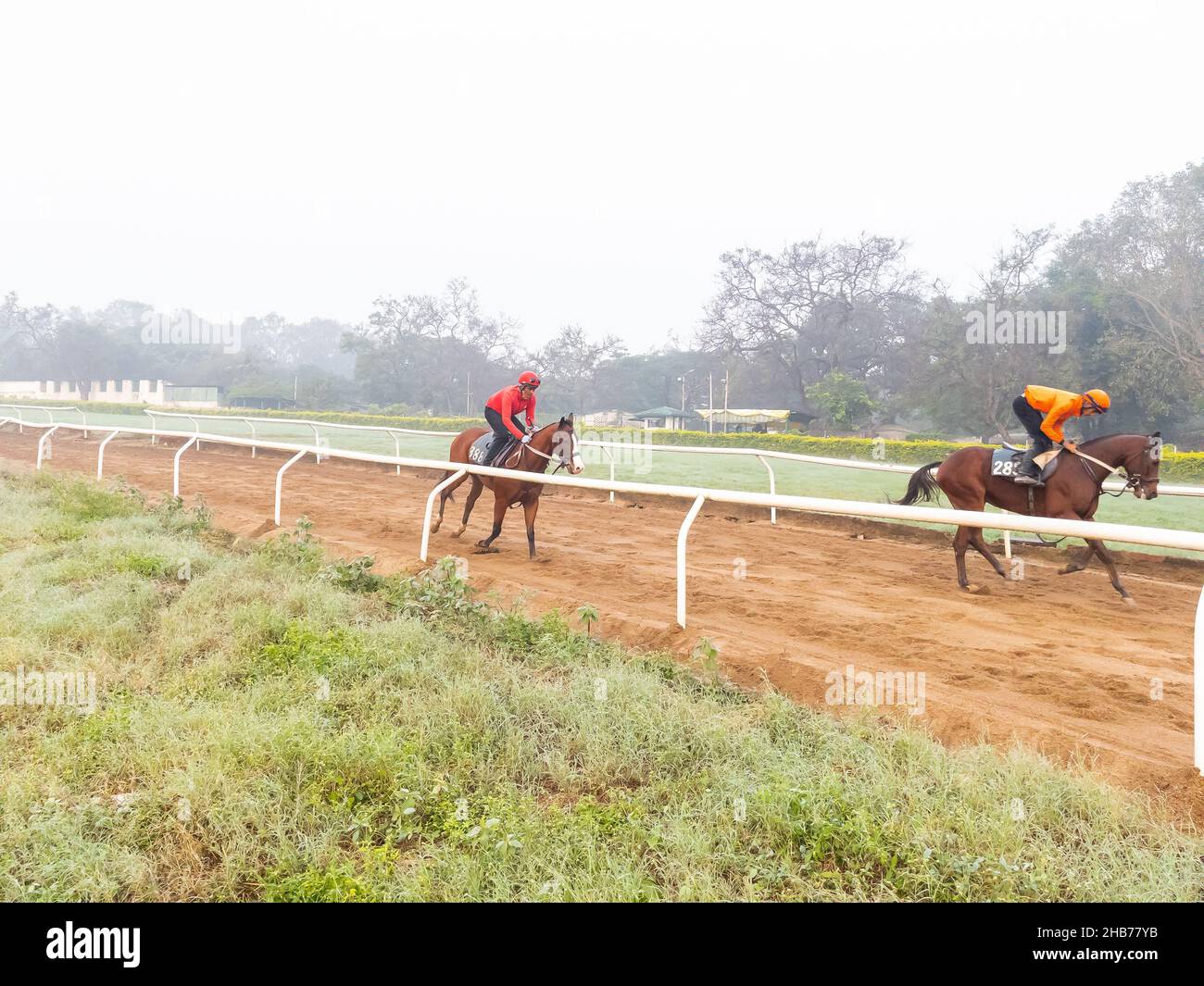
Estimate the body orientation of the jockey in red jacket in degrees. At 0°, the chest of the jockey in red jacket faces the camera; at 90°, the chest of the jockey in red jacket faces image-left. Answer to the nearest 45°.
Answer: approximately 315°

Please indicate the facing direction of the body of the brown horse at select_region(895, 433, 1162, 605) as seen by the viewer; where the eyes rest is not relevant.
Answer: to the viewer's right

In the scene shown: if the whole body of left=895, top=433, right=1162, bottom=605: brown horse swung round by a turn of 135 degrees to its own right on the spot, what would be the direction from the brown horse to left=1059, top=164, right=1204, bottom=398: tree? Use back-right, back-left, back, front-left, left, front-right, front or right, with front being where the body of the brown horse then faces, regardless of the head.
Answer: back-right

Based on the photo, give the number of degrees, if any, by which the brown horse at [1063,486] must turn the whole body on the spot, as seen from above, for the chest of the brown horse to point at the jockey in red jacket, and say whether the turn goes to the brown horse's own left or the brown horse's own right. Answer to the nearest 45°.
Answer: approximately 180°

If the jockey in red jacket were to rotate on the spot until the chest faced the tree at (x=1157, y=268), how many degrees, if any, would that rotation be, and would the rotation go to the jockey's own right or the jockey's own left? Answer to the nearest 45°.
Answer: approximately 90° to the jockey's own left

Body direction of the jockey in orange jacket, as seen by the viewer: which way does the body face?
to the viewer's right

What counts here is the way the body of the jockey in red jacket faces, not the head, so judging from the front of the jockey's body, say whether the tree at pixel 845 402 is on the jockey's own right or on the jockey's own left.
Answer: on the jockey's own left

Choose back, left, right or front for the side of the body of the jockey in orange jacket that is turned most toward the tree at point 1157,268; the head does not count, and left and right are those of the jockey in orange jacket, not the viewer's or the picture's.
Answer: left
